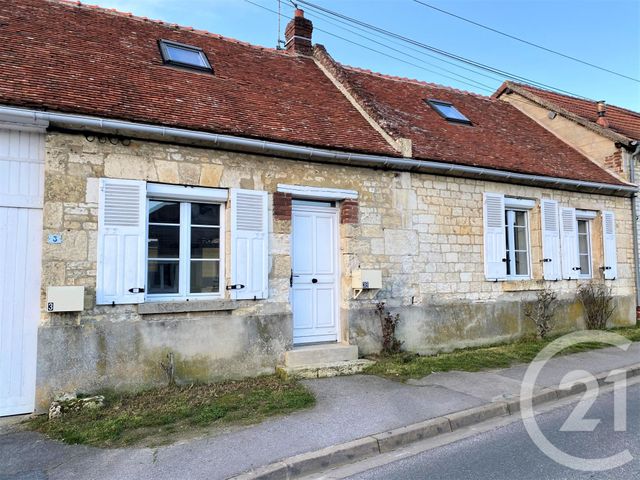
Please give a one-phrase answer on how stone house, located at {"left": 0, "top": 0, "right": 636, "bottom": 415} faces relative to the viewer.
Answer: facing the viewer and to the right of the viewer

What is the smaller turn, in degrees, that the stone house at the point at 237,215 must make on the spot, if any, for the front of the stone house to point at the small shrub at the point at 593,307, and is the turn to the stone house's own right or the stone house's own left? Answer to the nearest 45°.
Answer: approximately 90° to the stone house's own left

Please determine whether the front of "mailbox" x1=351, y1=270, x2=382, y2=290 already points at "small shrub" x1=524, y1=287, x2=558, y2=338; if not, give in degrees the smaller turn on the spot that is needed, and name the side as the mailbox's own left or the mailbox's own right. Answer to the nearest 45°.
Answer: approximately 90° to the mailbox's own left
